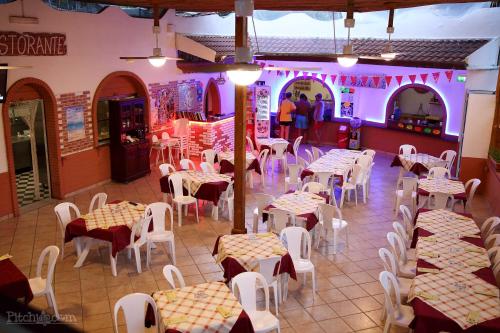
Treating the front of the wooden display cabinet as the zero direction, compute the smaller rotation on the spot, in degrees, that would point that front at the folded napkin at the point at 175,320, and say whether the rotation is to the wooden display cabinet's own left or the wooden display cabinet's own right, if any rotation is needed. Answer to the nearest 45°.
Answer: approximately 45° to the wooden display cabinet's own right

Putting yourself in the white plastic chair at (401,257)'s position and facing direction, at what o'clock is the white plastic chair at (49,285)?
the white plastic chair at (49,285) is roughly at 5 o'clock from the white plastic chair at (401,257).

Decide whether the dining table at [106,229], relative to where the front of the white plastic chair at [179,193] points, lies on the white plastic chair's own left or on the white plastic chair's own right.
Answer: on the white plastic chair's own right

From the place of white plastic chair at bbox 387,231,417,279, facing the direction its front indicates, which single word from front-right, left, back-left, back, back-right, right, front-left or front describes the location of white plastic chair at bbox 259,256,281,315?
back-right

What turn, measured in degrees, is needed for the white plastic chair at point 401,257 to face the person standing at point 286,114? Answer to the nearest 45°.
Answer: approximately 135° to its left

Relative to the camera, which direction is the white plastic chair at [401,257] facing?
to the viewer's right

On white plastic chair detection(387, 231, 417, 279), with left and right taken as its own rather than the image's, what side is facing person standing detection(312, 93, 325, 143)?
left
